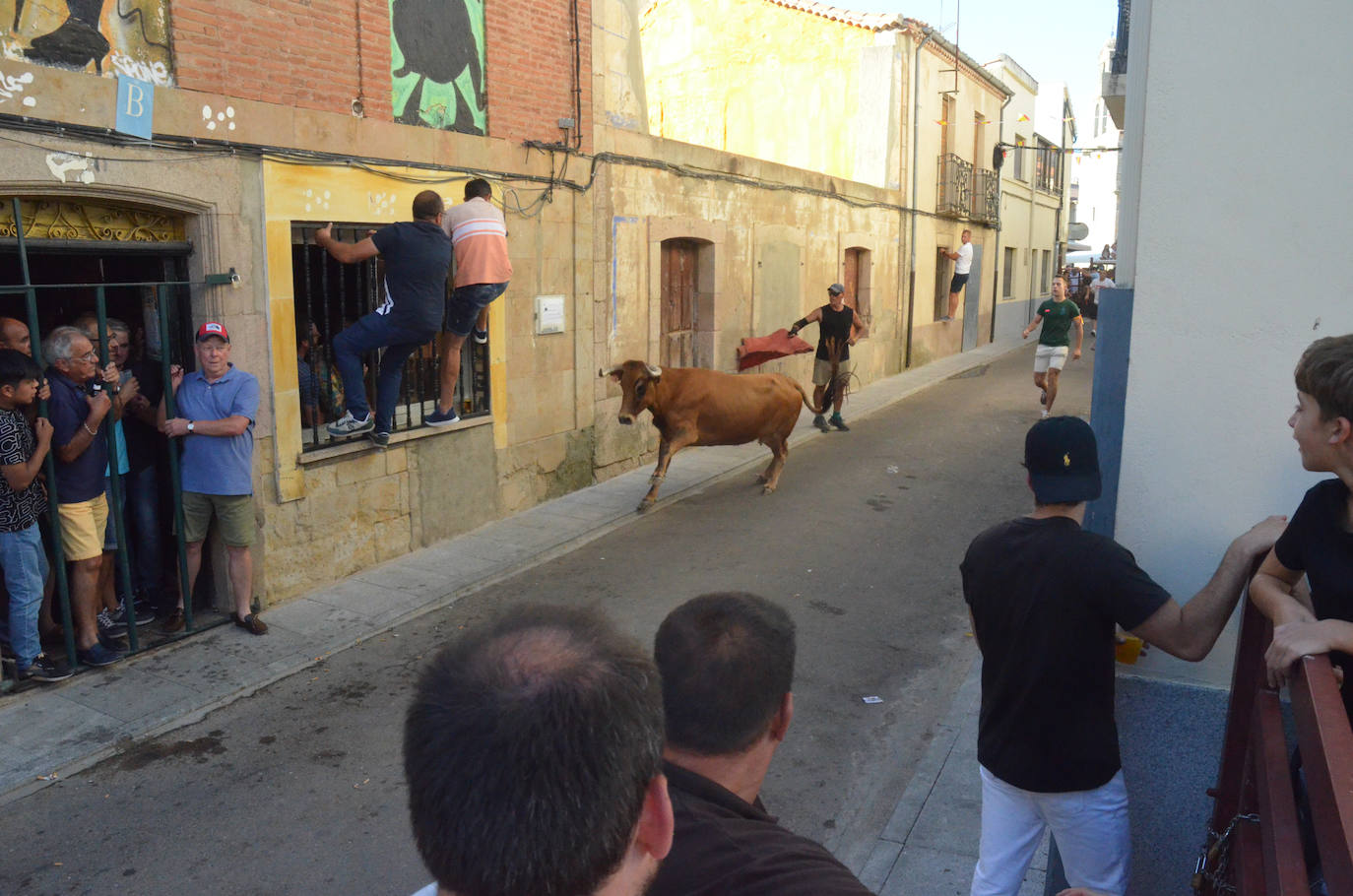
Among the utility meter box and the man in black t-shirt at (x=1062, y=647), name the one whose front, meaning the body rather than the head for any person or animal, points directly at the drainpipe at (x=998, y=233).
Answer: the man in black t-shirt

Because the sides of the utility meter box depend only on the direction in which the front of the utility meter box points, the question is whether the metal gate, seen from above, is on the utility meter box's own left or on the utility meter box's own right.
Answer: on the utility meter box's own right

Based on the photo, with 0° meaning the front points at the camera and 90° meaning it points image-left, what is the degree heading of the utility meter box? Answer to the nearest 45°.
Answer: approximately 315°

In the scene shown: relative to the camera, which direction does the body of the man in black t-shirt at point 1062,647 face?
away from the camera

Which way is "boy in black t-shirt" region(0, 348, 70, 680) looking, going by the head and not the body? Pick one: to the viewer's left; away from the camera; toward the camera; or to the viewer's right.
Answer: to the viewer's right

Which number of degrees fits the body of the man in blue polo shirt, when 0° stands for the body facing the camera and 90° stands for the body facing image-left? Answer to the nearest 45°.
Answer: approximately 0°

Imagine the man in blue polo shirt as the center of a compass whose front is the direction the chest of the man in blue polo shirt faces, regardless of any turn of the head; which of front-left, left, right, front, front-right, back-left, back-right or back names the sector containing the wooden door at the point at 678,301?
back-left

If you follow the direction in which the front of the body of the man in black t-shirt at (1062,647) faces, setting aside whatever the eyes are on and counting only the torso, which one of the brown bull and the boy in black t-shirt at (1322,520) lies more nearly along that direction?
the brown bull

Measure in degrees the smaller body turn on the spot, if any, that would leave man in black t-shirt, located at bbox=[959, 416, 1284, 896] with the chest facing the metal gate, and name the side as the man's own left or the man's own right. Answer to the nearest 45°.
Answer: approximately 90° to the man's own left
